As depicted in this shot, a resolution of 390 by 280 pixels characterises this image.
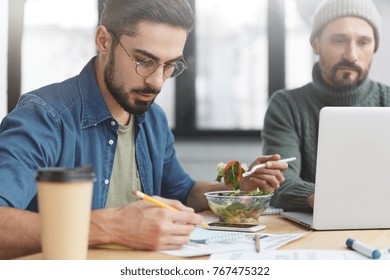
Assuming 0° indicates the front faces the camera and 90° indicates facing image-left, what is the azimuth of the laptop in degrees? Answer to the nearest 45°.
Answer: approximately 135°

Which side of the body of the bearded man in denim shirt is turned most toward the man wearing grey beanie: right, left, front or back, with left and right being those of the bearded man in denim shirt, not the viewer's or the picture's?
left

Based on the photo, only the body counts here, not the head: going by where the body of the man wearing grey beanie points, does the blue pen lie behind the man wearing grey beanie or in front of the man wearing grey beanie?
in front

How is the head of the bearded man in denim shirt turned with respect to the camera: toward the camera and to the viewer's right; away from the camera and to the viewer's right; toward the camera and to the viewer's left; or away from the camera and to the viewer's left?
toward the camera and to the viewer's right

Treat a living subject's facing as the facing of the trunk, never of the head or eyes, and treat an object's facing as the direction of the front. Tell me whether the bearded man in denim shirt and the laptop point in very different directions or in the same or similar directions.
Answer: very different directions

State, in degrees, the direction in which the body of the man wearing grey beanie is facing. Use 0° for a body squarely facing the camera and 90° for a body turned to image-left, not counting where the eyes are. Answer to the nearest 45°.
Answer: approximately 0°

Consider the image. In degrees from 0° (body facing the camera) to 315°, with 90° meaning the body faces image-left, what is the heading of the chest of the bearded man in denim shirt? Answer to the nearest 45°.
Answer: approximately 315°

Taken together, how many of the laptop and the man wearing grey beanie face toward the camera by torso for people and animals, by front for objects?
1

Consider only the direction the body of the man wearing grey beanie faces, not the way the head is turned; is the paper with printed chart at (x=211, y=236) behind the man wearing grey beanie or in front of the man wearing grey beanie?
in front
